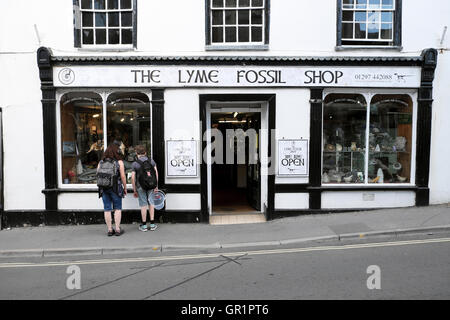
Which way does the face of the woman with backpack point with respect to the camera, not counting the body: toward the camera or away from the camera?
away from the camera

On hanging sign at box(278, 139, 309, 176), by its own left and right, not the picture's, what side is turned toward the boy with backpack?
right

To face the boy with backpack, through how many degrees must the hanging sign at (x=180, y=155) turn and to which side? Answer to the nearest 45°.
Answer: approximately 45° to its right

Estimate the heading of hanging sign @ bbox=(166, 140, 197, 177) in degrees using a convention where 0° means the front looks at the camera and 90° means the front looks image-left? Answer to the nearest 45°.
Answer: approximately 0°

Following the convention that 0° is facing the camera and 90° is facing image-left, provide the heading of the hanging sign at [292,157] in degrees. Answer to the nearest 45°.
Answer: approximately 0°

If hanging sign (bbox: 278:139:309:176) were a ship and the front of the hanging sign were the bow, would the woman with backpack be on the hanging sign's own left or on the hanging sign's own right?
on the hanging sign's own right

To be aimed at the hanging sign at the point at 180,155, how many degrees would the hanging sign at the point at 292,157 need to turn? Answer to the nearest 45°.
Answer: approximately 90° to its right

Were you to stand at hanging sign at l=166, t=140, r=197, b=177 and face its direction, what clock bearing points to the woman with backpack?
The woman with backpack is roughly at 2 o'clock from the hanging sign.

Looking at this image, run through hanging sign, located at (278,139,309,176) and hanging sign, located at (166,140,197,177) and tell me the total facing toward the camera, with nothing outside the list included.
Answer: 2
